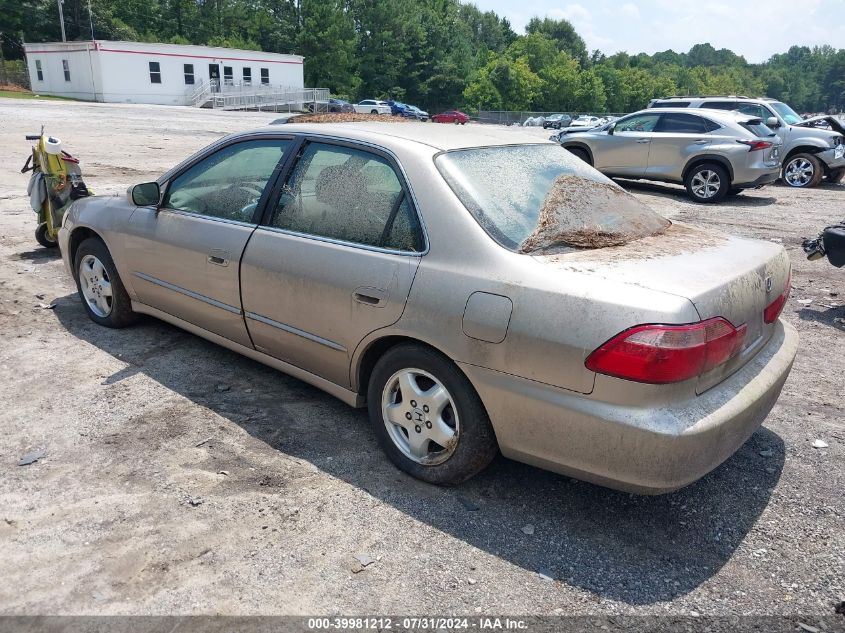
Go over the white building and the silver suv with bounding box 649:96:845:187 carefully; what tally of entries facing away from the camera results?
0

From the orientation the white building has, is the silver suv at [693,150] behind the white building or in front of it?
in front

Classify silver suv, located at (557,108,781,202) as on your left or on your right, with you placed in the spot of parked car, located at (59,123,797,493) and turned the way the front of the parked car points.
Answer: on your right

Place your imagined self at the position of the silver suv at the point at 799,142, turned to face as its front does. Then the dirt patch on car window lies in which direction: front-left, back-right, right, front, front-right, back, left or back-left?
front-right

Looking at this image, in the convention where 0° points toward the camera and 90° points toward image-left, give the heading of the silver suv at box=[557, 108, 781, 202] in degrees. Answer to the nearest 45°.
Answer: approximately 135°

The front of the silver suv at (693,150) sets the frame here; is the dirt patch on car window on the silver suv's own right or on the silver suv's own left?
on the silver suv's own left

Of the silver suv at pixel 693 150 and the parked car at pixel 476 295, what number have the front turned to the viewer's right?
0

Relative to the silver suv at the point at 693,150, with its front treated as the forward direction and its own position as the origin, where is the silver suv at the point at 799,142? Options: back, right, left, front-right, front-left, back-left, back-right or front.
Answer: right

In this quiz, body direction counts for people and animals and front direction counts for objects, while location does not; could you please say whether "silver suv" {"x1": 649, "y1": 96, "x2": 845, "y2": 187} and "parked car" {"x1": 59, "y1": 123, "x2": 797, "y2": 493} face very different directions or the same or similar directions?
very different directions

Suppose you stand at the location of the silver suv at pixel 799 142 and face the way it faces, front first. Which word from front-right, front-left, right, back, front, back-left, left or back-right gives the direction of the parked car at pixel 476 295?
front-right

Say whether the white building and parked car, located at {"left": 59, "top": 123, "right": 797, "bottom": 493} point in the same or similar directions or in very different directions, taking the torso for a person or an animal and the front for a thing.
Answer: very different directions

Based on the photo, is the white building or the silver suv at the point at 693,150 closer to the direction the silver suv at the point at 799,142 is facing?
the silver suv at the point at 693,150

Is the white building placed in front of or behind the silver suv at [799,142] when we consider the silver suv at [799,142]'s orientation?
behind

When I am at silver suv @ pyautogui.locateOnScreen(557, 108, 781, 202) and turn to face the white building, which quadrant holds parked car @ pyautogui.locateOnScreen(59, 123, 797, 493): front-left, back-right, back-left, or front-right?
back-left

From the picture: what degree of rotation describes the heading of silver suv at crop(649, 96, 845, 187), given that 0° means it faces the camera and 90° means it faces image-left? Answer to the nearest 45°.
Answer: approximately 315°
